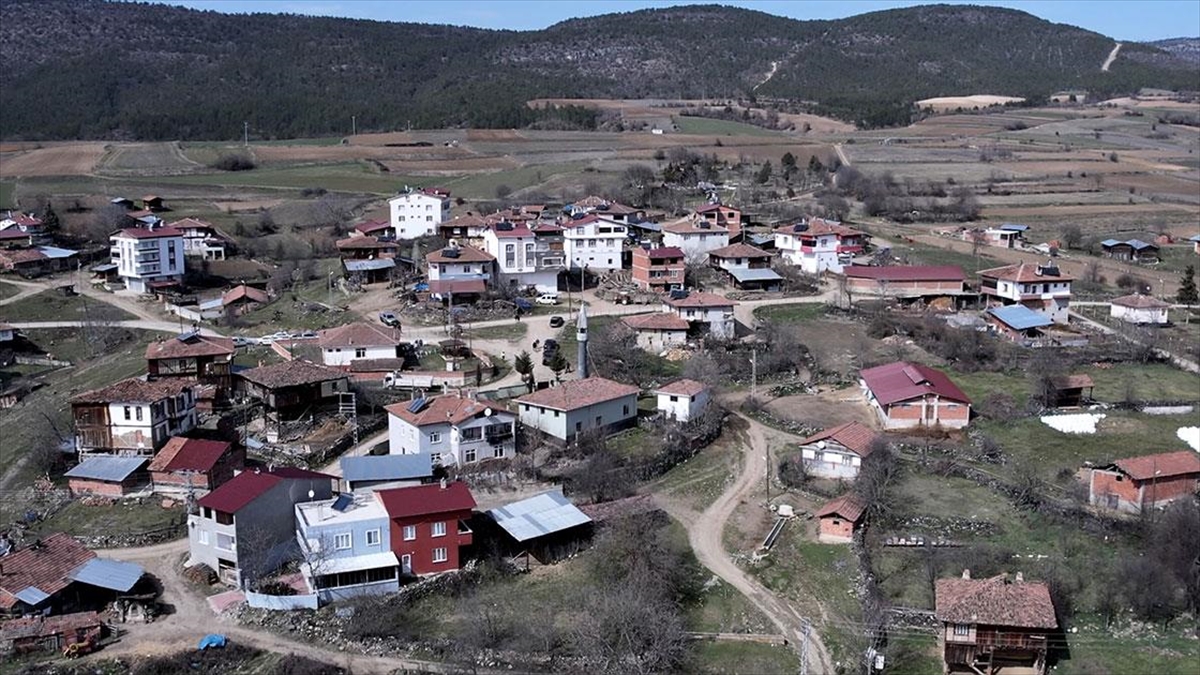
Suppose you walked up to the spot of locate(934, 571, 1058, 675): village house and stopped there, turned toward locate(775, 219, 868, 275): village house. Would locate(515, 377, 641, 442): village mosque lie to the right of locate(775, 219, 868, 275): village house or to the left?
left

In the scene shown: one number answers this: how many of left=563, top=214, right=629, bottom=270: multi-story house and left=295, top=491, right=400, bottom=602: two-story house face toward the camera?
2

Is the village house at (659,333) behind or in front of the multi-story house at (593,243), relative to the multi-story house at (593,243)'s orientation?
in front

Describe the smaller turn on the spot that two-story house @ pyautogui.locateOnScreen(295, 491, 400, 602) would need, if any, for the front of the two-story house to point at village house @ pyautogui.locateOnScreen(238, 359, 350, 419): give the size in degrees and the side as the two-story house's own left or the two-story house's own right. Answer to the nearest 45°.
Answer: approximately 180°

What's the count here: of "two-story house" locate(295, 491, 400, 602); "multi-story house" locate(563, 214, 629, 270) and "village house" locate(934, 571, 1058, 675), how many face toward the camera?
3

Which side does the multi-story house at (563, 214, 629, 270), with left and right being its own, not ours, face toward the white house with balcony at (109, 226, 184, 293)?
right

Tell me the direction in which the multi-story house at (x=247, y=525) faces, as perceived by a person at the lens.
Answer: facing the viewer and to the left of the viewer

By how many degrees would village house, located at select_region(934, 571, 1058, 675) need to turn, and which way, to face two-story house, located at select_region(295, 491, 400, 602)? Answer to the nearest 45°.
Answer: approximately 90° to its right

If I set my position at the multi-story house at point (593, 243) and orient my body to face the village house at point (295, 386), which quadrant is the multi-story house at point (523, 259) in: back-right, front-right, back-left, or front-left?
front-right

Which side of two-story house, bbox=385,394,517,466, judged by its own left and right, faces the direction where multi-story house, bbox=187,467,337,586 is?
right

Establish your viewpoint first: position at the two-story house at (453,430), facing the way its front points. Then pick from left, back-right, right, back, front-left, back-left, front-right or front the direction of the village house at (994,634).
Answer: front

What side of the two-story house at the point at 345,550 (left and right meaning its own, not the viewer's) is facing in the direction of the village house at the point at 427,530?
left

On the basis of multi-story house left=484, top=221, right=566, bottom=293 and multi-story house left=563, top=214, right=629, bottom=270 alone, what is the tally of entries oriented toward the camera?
2

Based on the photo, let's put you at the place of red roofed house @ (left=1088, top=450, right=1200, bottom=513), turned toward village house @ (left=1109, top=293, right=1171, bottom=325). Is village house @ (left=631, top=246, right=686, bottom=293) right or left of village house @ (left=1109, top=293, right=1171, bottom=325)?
left

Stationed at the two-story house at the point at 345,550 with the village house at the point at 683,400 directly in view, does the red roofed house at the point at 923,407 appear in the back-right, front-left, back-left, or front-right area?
front-right

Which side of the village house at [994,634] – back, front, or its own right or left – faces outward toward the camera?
front

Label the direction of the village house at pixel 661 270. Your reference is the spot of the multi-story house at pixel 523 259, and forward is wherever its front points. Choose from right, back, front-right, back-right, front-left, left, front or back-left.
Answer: left

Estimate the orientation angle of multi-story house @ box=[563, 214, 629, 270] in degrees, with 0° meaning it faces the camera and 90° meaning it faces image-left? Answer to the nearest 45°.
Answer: approximately 0°
